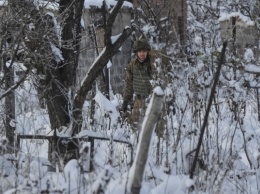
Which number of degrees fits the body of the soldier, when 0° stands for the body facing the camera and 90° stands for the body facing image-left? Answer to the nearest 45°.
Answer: approximately 0°

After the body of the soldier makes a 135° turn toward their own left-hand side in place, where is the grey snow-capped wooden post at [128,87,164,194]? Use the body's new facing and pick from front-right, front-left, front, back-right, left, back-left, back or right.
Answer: back-right

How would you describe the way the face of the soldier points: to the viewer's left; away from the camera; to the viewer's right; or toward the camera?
toward the camera
